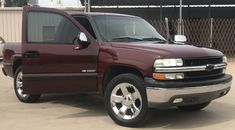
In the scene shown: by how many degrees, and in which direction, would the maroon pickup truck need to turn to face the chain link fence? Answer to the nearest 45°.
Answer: approximately 135° to its left

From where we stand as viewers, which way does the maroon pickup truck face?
facing the viewer and to the right of the viewer
